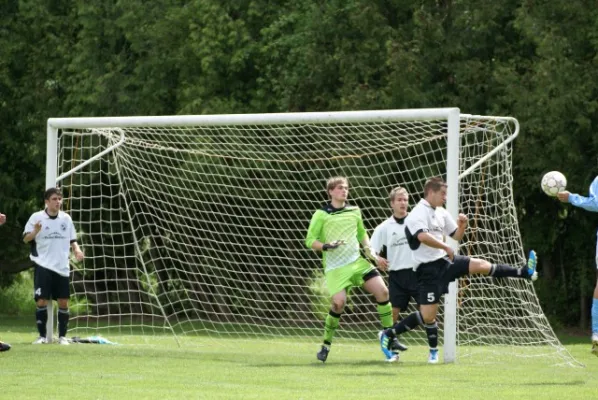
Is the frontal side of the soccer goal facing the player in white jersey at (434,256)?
no

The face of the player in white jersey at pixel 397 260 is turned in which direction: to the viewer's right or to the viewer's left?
to the viewer's right

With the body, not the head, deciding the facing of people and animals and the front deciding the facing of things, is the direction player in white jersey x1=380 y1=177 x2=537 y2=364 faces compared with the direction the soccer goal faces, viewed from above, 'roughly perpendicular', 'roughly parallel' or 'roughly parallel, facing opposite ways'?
roughly perpendicular

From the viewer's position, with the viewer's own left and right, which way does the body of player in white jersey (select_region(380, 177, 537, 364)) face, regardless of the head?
facing the viewer and to the right of the viewer

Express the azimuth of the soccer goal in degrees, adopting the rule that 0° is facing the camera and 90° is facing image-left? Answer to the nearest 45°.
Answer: approximately 45°

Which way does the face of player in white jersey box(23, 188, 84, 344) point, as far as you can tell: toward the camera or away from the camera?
toward the camera

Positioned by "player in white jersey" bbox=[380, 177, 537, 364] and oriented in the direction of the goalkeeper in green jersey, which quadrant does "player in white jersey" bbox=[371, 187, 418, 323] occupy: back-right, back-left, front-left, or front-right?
front-right

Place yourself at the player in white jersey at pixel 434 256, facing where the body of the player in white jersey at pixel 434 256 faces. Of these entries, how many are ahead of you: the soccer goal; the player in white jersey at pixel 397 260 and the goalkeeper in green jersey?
0

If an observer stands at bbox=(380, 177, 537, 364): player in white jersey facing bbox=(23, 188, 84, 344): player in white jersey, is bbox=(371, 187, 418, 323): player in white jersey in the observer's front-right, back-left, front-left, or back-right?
front-right

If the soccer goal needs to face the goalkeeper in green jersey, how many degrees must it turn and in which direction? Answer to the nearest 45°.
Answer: approximately 45° to its left

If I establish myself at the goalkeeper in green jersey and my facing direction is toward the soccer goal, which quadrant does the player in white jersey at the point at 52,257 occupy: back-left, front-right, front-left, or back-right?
front-left

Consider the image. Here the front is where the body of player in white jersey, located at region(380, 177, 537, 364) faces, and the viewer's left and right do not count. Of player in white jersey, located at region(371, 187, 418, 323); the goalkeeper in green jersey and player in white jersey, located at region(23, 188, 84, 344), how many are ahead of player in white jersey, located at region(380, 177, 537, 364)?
0

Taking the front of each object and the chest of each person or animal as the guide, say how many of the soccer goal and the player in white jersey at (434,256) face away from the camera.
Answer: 0
